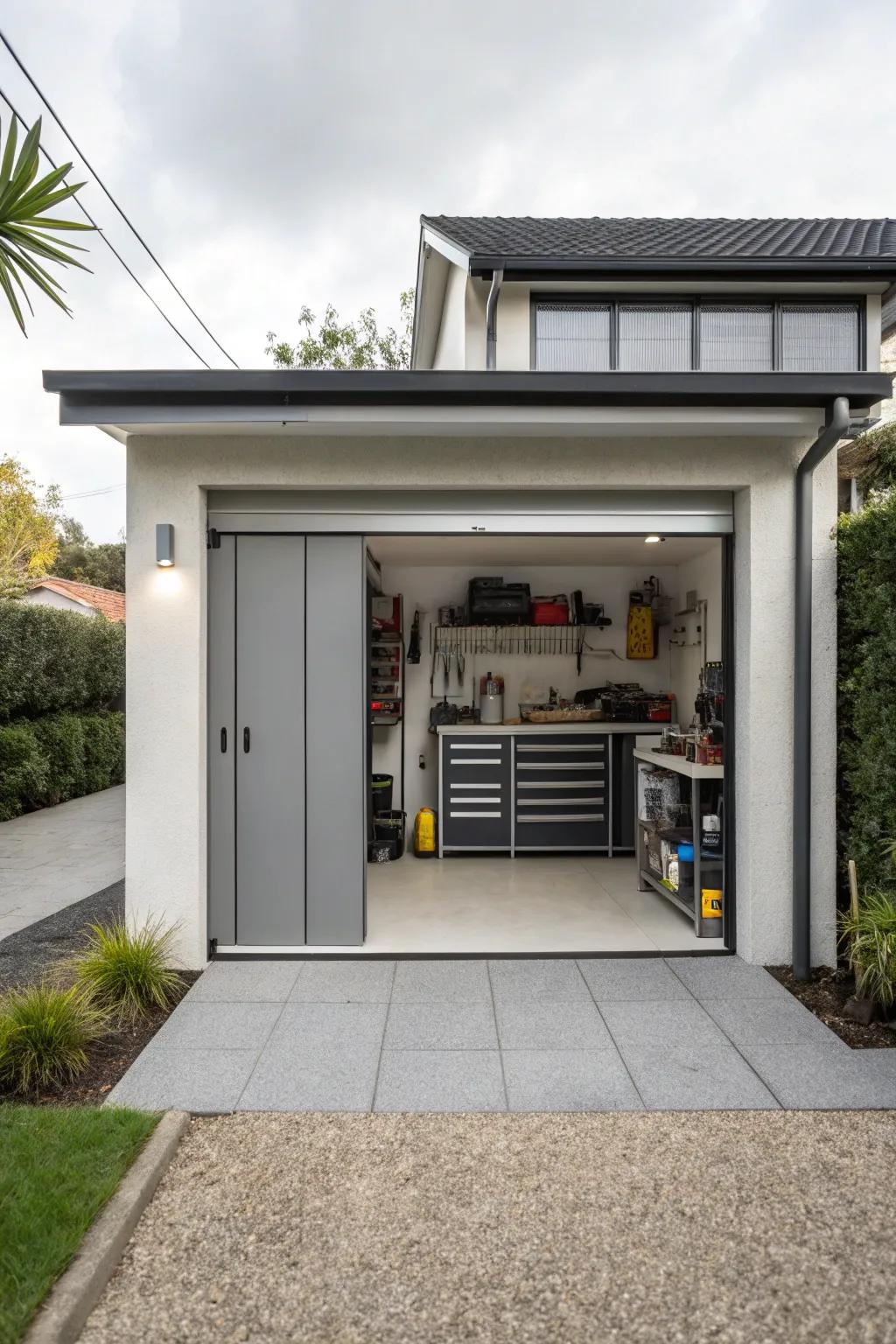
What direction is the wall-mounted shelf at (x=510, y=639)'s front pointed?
toward the camera

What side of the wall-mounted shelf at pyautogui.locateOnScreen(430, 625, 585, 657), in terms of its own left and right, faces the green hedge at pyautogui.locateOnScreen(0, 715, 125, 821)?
right

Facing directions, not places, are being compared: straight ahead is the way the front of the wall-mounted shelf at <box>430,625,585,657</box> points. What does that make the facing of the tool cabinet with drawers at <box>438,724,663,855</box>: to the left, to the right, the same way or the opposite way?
the same way

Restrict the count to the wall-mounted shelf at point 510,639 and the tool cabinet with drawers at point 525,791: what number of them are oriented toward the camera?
2

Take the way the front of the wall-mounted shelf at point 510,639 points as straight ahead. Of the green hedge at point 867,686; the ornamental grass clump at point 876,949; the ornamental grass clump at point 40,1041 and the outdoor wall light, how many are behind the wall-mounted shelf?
0

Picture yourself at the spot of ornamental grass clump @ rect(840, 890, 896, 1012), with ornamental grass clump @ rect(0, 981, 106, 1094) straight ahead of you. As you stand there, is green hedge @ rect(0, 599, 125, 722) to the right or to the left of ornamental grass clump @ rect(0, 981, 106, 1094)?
right

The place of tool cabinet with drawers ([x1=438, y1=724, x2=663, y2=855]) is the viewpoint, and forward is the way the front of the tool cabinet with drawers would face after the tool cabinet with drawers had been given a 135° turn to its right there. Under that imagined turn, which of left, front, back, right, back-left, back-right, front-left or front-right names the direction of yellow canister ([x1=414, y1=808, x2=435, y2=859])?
front-left

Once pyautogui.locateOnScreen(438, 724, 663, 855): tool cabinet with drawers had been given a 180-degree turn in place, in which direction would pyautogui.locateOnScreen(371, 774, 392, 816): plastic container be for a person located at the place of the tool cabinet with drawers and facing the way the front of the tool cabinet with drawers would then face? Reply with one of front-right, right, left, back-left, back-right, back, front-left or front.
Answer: left

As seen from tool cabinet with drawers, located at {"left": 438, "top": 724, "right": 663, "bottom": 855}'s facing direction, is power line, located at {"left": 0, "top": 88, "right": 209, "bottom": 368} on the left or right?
on its right

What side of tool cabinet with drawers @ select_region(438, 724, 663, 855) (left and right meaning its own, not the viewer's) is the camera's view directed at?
front
